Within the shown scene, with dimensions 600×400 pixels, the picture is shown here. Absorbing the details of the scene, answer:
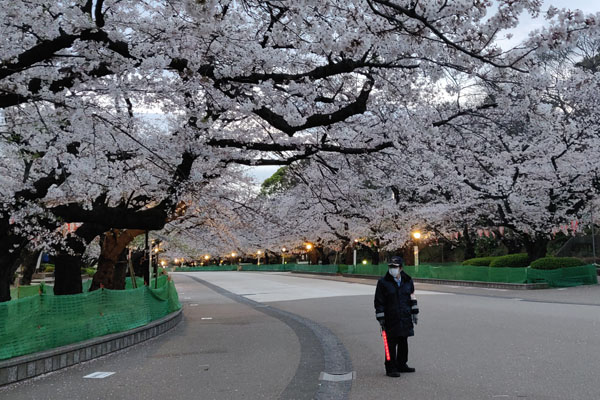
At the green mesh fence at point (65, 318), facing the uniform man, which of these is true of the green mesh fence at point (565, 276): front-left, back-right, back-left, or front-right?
front-left

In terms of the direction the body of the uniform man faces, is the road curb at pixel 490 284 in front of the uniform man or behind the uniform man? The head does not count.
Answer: behind

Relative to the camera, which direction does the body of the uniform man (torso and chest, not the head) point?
toward the camera

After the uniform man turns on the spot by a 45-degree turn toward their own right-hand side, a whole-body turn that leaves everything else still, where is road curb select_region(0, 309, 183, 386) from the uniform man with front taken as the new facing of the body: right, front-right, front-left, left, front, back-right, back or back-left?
front-right

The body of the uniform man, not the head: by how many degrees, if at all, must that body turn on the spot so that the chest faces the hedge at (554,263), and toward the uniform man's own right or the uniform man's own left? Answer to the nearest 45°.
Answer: approximately 180°

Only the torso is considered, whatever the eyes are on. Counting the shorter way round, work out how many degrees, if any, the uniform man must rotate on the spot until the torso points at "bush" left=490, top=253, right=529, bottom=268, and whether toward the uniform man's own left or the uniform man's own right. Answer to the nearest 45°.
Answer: approximately 180°

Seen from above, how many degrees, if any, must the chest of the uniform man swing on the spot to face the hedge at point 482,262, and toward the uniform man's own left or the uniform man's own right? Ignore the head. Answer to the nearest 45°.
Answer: approximately 180°

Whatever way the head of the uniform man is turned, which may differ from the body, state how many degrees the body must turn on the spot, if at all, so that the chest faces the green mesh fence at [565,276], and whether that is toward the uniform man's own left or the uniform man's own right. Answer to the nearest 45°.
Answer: approximately 135° to the uniform man's own left

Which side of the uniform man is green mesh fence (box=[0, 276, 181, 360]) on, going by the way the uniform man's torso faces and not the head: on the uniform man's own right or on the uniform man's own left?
on the uniform man's own right
